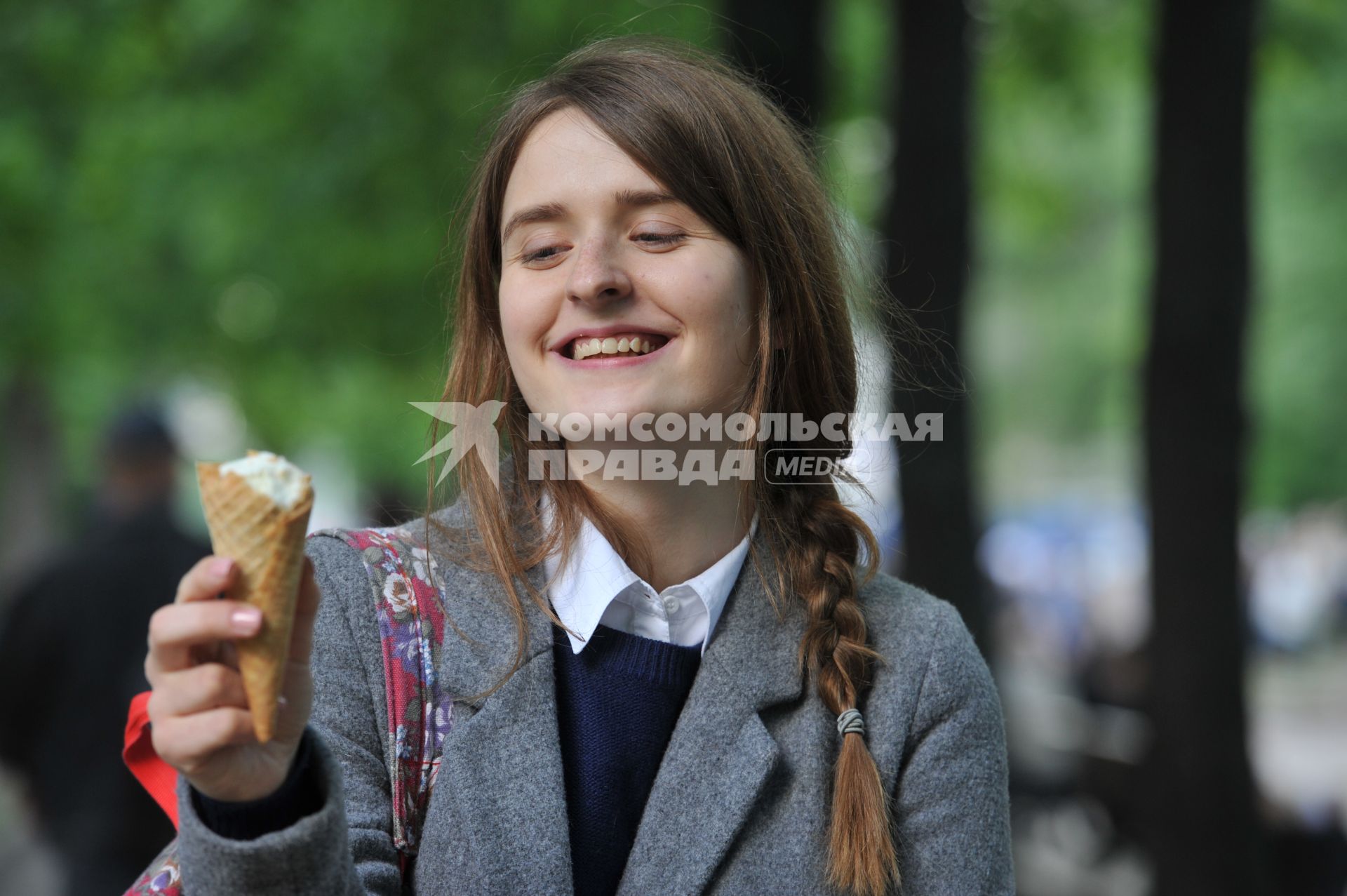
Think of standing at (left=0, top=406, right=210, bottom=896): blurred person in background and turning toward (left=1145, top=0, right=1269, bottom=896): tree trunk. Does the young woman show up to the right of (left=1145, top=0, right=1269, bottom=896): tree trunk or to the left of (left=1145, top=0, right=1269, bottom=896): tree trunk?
right

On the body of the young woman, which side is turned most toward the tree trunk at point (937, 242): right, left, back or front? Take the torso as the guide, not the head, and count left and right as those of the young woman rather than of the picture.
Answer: back

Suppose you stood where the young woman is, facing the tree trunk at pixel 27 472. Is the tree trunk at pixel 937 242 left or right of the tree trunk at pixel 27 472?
right

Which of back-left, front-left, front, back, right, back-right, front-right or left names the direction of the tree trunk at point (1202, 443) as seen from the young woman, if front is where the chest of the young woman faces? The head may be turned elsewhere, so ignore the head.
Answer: back-left

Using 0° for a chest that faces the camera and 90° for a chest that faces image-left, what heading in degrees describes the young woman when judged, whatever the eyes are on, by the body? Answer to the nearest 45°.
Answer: approximately 0°

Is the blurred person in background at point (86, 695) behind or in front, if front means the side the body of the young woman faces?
behind

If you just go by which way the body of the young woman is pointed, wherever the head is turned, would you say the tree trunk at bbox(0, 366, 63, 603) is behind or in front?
behind
